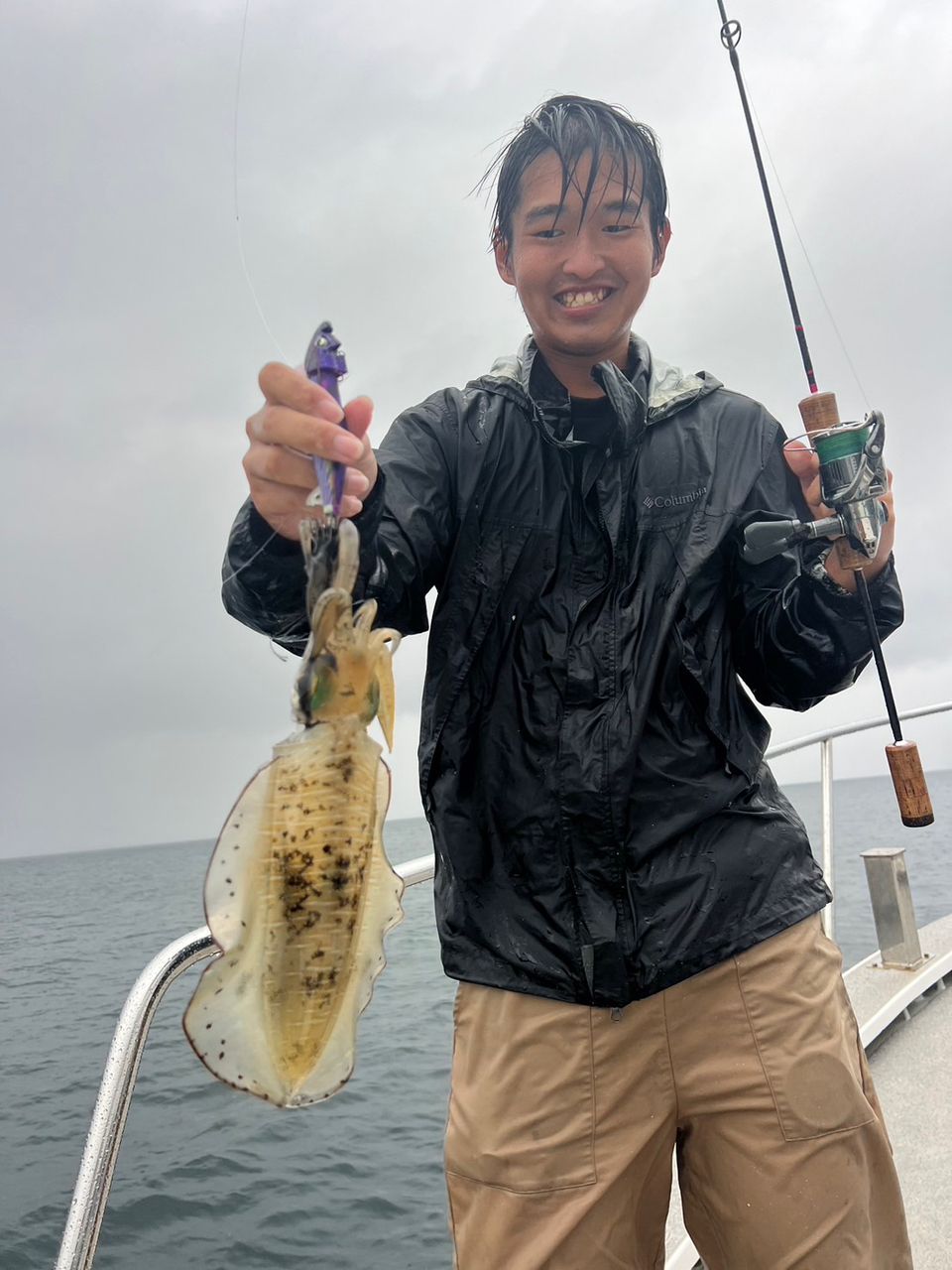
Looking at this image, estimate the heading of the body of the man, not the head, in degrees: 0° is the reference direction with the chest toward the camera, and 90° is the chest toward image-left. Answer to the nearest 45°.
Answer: approximately 0°

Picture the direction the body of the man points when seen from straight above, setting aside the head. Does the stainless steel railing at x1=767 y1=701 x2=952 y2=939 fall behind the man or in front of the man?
behind
